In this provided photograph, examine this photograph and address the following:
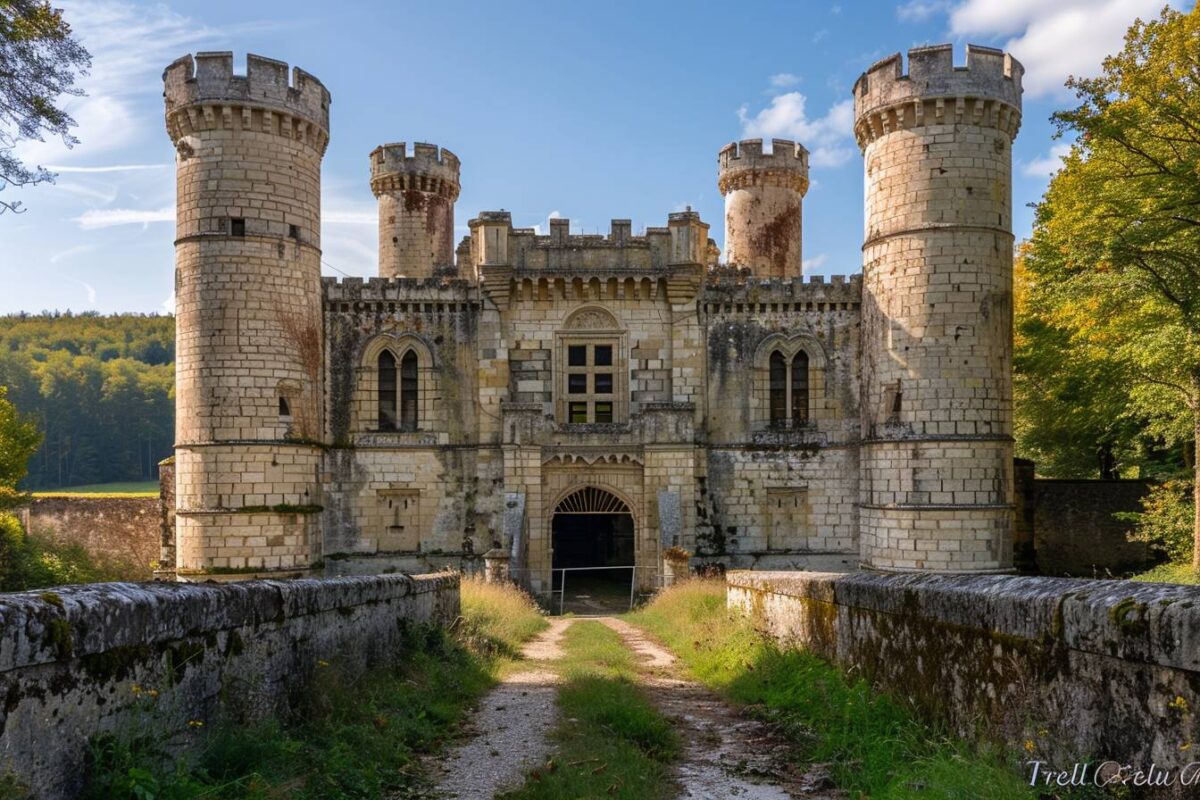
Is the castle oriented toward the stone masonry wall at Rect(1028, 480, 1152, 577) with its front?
no

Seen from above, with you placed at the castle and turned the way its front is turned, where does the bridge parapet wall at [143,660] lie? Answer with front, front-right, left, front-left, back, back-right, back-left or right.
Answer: front

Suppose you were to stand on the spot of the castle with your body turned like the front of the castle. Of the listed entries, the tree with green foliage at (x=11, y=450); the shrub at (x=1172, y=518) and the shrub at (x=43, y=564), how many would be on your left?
1

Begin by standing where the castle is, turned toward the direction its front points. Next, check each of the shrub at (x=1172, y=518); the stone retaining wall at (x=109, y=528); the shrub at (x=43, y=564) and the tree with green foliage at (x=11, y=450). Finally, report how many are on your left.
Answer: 1

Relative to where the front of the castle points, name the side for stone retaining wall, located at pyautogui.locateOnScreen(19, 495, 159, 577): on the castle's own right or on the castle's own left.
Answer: on the castle's own right

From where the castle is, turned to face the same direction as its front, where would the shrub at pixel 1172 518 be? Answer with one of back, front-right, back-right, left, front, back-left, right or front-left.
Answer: left

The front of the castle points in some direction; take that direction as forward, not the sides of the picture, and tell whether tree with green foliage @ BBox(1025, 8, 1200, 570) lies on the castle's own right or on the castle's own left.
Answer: on the castle's own left

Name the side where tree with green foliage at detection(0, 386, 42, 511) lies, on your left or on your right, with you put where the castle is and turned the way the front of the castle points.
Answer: on your right

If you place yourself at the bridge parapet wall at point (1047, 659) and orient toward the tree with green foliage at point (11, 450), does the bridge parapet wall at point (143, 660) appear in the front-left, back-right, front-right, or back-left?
front-left

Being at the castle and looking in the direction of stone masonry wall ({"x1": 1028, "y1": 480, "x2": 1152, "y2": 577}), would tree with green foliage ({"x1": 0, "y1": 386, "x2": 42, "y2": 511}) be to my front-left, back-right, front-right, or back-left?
back-left

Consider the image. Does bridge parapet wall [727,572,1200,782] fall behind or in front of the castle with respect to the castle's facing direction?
in front

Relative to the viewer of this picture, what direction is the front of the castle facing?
facing the viewer

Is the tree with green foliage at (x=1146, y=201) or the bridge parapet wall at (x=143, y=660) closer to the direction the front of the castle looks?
the bridge parapet wall
